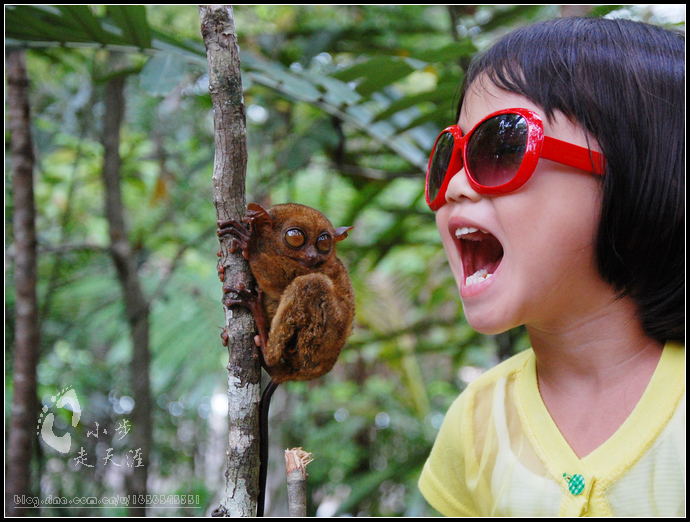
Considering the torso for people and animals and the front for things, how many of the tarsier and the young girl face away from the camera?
0

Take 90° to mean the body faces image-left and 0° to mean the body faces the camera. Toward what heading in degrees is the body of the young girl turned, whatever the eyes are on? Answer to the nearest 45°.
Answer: approximately 45°

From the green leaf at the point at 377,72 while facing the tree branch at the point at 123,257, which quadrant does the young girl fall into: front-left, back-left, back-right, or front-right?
back-left

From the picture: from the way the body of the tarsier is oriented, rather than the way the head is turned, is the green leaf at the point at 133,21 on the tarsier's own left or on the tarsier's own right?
on the tarsier's own right

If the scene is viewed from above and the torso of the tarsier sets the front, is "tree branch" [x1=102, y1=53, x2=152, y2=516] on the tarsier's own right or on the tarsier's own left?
on the tarsier's own right

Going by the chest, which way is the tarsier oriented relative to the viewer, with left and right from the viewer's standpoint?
facing the viewer and to the left of the viewer
